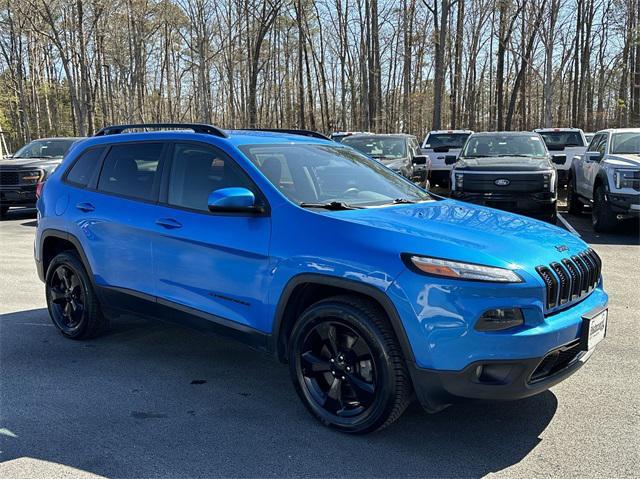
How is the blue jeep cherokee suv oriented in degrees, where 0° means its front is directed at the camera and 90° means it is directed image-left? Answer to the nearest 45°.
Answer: approximately 315°

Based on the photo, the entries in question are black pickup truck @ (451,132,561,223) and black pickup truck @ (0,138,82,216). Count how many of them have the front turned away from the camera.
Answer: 0

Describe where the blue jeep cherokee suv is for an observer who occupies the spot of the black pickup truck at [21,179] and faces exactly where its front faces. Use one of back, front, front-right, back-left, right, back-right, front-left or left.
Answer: front-left

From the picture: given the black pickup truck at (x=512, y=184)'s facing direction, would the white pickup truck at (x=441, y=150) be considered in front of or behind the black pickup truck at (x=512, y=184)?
behind

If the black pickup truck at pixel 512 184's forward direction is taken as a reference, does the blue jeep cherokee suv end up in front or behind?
in front

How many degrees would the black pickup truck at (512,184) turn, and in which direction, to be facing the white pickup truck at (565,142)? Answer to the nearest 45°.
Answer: approximately 180°

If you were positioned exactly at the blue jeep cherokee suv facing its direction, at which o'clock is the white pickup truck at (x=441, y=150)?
The white pickup truck is roughly at 8 o'clock from the blue jeep cherokee suv.

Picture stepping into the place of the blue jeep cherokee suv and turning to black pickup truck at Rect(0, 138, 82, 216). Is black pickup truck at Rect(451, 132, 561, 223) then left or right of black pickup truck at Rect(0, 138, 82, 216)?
right

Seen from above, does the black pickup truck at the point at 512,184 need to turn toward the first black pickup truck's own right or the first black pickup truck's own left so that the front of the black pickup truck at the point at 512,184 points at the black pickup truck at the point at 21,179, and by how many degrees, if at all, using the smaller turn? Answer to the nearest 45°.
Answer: approximately 90° to the first black pickup truck's own right
